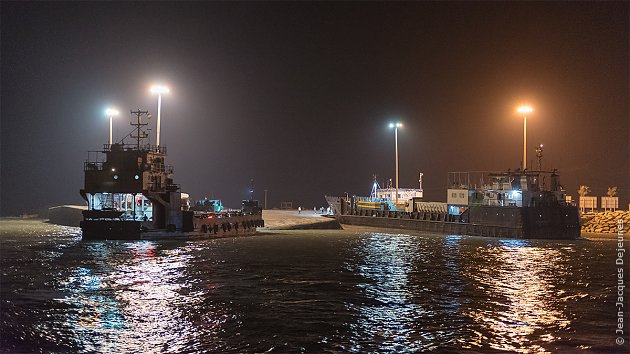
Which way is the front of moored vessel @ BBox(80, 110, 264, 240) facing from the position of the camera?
facing away from the viewer and to the right of the viewer
